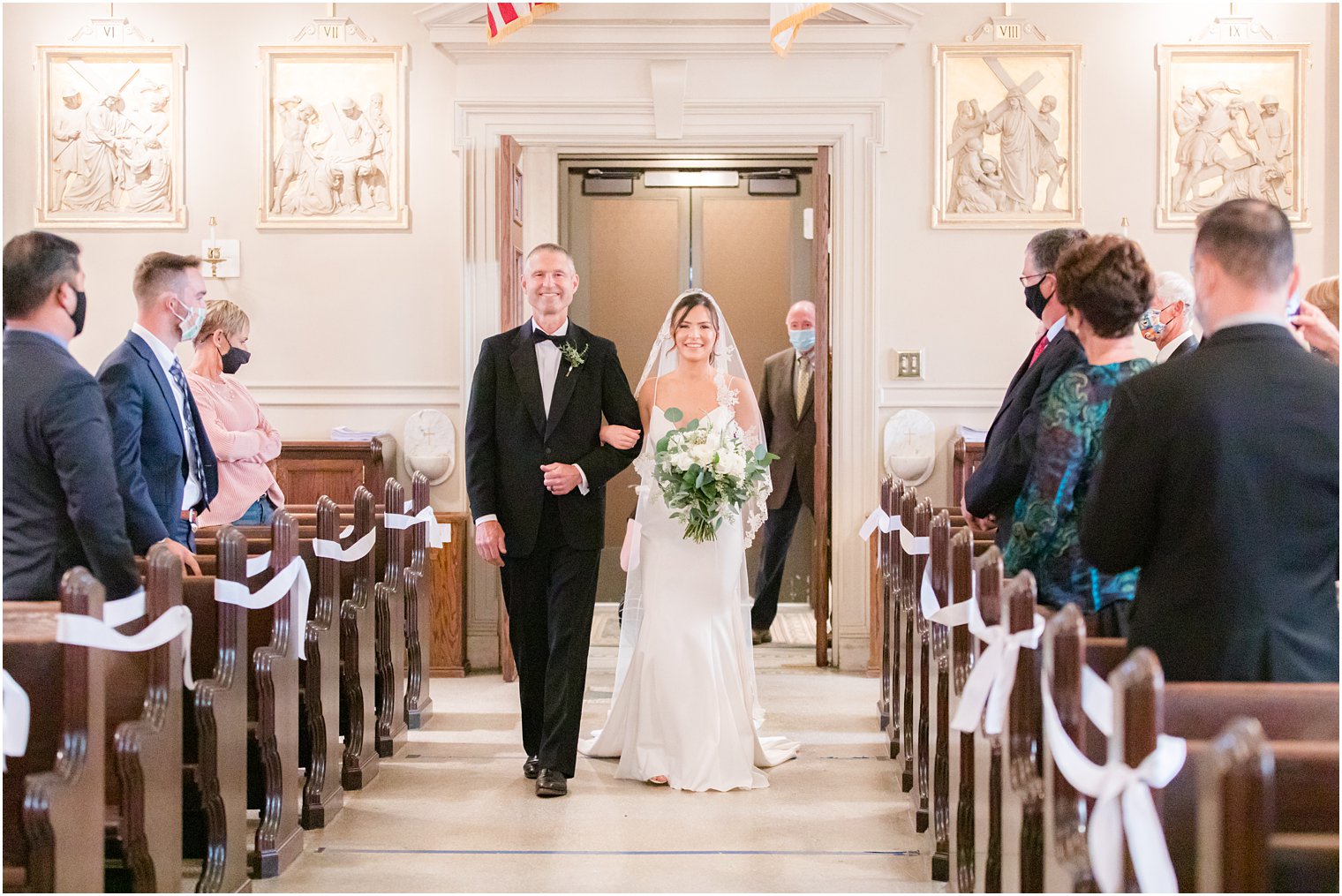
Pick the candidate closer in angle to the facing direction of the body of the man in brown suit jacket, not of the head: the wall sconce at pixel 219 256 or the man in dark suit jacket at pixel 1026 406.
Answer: the man in dark suit jacket

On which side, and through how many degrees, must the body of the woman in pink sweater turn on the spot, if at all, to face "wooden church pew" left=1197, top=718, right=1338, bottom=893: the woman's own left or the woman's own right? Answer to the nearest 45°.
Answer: approximately 45° to the woman's own right

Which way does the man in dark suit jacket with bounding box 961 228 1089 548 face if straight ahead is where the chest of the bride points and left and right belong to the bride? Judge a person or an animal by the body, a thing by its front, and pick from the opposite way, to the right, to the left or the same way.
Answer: to the right

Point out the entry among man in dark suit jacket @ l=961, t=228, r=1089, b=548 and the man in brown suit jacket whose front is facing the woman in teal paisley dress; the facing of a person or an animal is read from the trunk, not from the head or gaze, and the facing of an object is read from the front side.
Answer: the man in brown suit jacket

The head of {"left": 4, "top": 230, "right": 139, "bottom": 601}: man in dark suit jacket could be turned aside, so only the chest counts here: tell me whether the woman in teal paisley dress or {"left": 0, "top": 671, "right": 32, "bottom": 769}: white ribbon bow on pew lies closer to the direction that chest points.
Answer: the woman in teal paisley dress

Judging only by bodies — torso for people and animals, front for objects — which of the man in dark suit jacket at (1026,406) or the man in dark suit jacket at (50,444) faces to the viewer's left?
the man in dark suit jacket at (1026,406)

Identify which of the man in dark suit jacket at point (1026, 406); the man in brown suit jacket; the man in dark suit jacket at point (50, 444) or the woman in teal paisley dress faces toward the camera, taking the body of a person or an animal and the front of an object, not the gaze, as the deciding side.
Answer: the man in brown suit jacket

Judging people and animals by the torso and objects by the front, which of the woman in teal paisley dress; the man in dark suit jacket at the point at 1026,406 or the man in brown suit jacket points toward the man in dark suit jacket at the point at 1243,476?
the man in brown suit jacket

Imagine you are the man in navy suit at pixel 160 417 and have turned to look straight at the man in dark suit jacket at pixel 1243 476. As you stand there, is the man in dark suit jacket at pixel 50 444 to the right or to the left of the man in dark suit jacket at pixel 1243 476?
right

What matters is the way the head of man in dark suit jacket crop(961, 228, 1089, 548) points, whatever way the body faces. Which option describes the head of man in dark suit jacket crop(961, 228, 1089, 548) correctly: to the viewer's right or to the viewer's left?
to the viewer's left

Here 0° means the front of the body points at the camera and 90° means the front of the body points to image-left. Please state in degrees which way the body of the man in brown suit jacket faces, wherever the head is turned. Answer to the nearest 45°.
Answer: approximately 0°

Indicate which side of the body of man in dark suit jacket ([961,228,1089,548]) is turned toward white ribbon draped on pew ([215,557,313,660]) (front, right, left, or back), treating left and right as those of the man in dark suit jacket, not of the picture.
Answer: front
